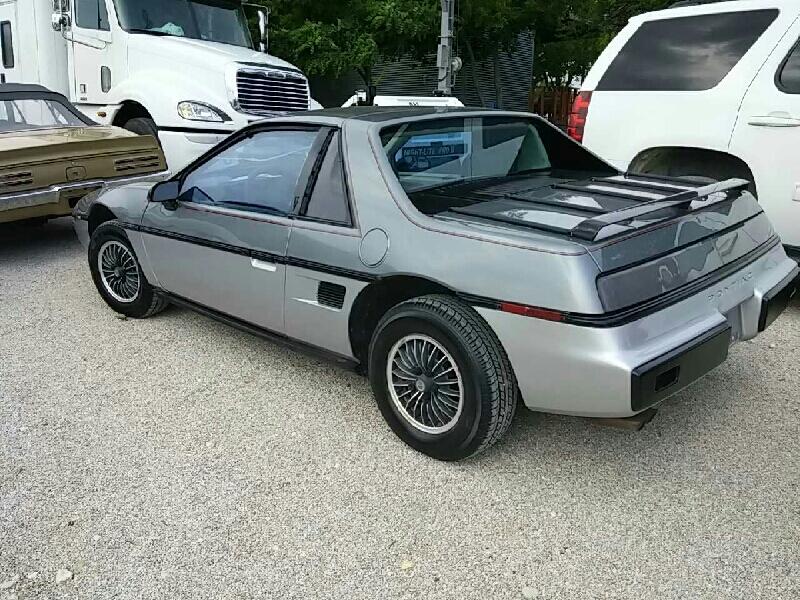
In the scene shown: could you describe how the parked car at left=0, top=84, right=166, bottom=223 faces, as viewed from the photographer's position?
facing away from the viewer and to the left of the viewer

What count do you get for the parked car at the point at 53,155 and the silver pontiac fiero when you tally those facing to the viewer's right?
0

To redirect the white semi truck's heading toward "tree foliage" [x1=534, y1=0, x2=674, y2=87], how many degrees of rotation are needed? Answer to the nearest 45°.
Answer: approximately 90° to its left

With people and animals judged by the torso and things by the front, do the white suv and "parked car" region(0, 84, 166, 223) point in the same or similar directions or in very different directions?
very different directions

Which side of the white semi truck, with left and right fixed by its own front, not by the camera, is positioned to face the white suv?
front

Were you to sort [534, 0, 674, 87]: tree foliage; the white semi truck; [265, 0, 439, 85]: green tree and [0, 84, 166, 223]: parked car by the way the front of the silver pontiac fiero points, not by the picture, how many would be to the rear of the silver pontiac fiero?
0

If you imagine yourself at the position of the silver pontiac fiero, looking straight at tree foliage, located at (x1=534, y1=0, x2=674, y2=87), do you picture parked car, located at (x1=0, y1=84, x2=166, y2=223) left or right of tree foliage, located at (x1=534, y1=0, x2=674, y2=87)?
left

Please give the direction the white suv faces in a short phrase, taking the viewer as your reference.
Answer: facing to the right of the viewer

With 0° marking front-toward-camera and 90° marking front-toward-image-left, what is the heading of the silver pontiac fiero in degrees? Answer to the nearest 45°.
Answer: approximately 135°

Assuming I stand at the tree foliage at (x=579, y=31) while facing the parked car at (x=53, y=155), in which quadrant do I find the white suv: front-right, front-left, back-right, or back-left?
front-left

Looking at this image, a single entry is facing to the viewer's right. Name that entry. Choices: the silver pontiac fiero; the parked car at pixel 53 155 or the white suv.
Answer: the white suv

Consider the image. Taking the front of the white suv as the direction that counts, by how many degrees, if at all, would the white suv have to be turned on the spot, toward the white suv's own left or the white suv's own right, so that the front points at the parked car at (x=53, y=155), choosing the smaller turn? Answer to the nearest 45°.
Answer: approximately 180°

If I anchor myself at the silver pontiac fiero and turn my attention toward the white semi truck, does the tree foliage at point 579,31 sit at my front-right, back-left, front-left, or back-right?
front-right

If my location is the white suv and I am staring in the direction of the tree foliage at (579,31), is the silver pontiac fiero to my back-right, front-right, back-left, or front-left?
back-left

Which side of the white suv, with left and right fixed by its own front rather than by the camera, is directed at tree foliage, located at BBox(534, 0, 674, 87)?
left

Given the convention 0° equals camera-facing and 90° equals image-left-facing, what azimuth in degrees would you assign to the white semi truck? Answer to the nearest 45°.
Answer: approximately 315°

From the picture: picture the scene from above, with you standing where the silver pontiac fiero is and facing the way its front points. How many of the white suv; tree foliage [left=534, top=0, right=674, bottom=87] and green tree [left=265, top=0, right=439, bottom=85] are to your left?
0

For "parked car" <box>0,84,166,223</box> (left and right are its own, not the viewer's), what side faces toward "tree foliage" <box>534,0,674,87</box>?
right

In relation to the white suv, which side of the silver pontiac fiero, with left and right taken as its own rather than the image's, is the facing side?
right
